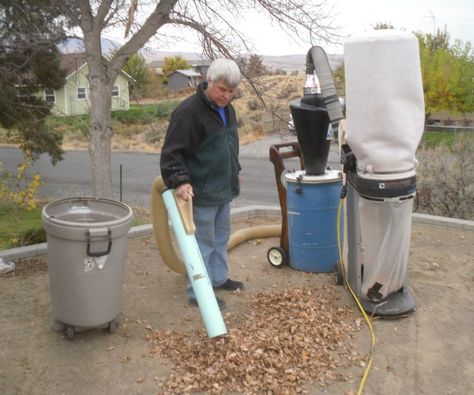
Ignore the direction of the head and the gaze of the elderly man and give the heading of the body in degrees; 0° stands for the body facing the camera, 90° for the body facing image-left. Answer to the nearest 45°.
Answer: approximately 315°

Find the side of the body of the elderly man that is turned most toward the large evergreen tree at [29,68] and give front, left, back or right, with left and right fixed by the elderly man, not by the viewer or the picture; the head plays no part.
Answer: back

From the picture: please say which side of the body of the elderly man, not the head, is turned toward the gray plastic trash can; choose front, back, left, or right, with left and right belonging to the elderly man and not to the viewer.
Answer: right

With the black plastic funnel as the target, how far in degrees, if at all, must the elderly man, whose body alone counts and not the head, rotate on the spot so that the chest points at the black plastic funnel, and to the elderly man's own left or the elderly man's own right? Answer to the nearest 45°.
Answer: approximately 90° to the elderly man's own left

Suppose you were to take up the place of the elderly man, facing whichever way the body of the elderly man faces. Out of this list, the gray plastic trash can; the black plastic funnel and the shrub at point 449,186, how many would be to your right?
1

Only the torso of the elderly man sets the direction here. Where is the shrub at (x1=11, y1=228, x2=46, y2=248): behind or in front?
behind

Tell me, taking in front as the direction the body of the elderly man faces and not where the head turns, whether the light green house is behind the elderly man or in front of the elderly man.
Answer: behind

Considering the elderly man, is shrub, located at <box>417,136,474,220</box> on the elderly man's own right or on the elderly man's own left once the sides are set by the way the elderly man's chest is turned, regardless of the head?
on the elderly man's own left

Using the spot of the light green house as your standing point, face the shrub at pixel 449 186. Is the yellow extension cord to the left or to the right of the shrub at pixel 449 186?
right

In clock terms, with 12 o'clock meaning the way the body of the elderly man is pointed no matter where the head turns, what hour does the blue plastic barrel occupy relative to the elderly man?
The blue plastic barrel is roughly at 9 o'clock from the elderly man.
